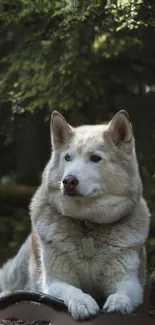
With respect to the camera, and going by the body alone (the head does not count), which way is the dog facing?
toward the camera
